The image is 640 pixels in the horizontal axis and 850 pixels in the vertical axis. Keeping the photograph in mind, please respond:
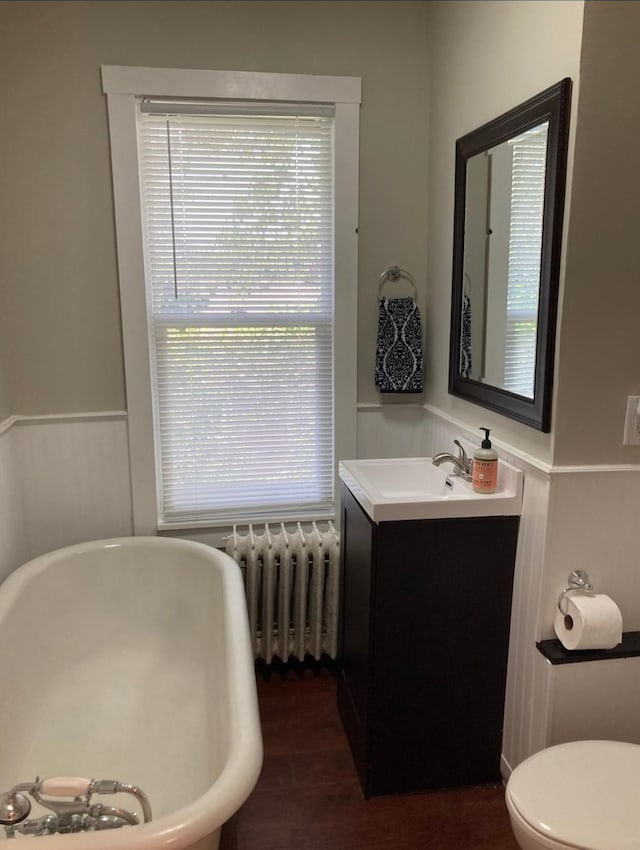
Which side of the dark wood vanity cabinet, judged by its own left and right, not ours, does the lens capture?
left

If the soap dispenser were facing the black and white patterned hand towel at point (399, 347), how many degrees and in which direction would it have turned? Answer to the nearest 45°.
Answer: approximately 135° to its right

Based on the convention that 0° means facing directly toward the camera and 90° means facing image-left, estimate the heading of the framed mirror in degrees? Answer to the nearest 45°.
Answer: approximately 45°

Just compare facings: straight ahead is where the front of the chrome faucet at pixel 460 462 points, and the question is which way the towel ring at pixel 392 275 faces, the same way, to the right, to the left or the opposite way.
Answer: to the left

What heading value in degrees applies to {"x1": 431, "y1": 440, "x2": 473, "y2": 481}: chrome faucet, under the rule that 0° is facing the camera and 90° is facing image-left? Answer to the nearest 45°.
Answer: approximately 90°

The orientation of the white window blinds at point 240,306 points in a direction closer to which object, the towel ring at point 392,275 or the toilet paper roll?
the toilet paper roll

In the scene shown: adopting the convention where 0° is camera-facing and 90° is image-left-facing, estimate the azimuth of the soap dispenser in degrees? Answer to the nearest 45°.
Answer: approximately 0°

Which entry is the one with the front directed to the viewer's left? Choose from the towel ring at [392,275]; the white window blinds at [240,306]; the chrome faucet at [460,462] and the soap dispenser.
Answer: the chrome faucet
